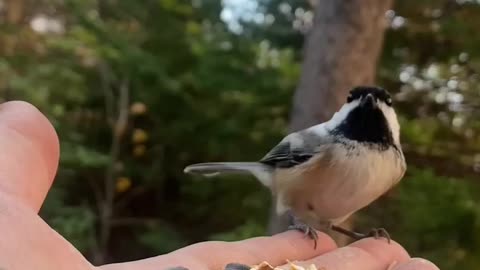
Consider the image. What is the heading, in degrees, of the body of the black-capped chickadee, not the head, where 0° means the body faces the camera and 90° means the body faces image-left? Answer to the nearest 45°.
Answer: approximately 315°

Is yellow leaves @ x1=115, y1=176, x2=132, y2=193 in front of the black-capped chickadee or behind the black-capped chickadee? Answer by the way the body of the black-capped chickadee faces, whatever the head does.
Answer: behind
